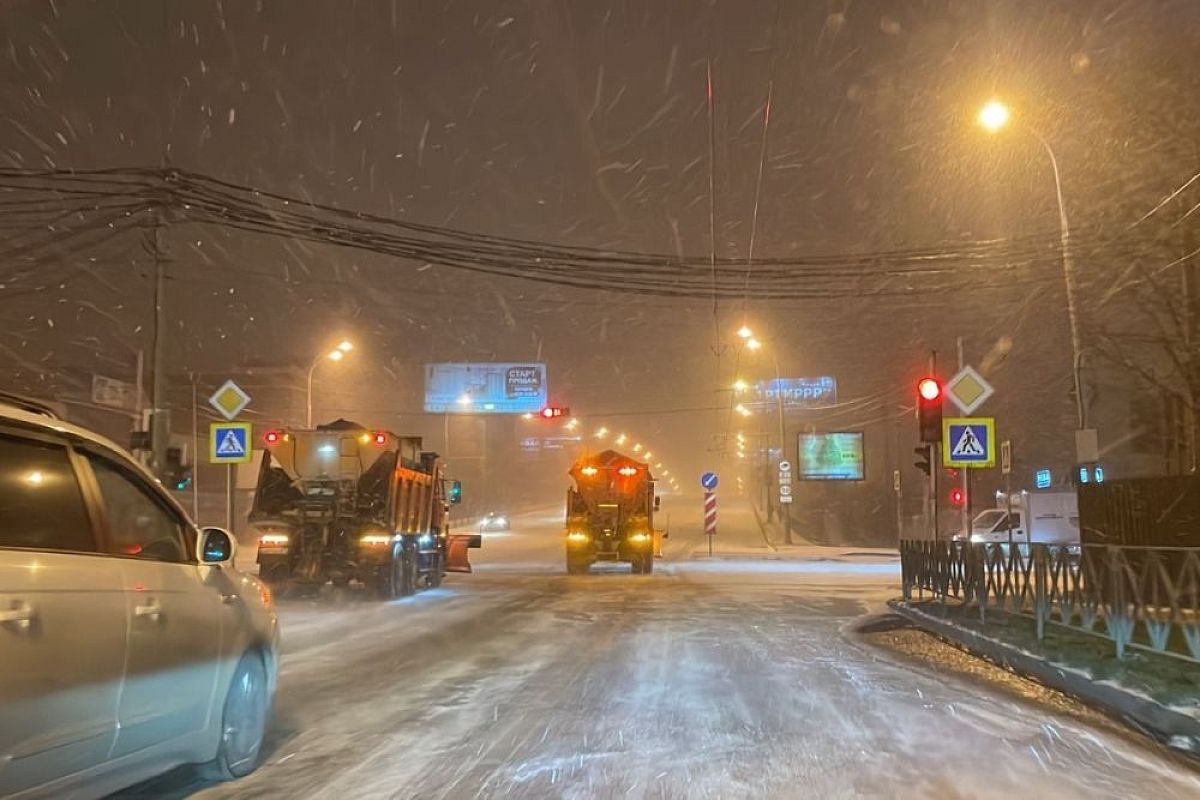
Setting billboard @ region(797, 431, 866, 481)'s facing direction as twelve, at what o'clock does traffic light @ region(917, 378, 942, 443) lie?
The traffic light is roughly at 12 o'clock from the billboard.

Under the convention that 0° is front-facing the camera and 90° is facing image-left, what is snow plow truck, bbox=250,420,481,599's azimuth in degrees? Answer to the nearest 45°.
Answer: approximately 225°

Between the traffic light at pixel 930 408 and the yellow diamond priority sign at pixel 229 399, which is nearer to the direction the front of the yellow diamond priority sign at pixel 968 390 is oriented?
the traffic light

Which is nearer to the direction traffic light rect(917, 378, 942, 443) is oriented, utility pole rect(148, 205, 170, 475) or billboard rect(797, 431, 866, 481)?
the utility pole

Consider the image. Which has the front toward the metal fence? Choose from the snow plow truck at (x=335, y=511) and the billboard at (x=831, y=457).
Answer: the billboard

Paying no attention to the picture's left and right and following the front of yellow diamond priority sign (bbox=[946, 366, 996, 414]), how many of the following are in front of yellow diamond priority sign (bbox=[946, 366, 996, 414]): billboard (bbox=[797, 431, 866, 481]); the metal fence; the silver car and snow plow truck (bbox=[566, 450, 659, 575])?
2

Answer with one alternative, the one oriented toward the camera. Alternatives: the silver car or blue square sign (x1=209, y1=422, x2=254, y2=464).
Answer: the blue square sign

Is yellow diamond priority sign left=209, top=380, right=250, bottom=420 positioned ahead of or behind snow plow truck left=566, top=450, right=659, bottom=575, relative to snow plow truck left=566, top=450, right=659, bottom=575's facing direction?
behind

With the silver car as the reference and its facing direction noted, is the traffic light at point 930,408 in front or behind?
in front

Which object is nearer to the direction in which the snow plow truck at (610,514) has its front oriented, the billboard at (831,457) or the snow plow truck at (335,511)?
the billboard

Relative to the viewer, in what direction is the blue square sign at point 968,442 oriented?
toward the camera

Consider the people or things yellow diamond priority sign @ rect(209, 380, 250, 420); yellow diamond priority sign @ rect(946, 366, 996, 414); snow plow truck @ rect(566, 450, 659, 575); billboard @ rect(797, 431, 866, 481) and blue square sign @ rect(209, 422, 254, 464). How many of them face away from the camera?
1

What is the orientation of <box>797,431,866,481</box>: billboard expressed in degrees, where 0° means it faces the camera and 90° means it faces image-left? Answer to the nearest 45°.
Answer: approximately 0°

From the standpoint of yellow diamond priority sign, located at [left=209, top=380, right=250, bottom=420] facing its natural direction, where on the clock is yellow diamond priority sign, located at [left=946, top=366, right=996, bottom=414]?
yellow diamond priority sign, located at [left=946, top=366, right=996, bottom=414] is roughly at 10 o'clock from yellow diamond priority sign, located at [left=209, top=380, right=250, bottom=420].

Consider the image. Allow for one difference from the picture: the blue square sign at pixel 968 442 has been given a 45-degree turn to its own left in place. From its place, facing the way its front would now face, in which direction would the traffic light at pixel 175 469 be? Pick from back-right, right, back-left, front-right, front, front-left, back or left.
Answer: back-right

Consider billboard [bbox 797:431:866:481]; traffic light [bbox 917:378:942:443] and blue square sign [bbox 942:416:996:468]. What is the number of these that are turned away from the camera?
0

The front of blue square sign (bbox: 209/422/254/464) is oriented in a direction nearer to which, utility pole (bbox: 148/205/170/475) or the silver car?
the silver car

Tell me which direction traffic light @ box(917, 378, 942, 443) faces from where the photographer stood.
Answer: facing the viewer
